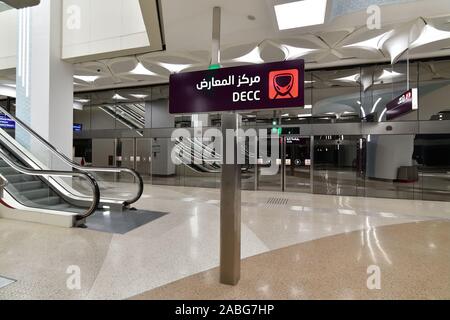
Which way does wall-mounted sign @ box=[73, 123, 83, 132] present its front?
toward the camera

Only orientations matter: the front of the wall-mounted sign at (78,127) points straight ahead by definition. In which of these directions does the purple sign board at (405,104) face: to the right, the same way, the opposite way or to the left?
to the right

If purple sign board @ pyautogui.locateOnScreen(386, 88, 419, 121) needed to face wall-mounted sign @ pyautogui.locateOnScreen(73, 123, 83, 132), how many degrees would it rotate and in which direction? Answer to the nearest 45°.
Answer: approximately 45° to its right

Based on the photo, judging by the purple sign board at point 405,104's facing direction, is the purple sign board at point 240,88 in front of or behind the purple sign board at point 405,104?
in front

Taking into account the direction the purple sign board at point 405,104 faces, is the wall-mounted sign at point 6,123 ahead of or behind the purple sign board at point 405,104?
ahead

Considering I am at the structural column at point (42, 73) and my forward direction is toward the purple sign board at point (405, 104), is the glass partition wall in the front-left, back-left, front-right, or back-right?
front-left

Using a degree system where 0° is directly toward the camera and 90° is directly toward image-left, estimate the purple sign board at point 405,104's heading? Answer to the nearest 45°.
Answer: approximately 45°

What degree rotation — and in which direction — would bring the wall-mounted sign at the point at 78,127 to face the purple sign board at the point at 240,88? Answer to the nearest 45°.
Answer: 0° — it already faces it

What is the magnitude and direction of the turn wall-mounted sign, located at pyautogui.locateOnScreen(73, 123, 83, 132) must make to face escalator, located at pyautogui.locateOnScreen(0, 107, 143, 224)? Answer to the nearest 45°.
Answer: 0° — it already faces it

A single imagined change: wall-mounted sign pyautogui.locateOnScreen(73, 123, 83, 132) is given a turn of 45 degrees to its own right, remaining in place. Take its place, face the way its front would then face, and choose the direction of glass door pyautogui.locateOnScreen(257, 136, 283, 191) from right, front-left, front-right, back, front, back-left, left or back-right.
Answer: left

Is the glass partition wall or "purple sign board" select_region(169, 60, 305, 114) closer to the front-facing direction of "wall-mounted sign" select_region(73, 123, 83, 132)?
the purple sign board
